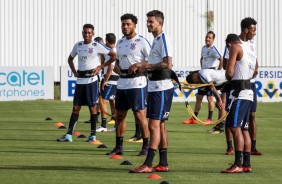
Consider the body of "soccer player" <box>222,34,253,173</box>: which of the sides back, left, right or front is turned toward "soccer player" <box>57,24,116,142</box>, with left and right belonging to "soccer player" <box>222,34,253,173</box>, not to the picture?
front

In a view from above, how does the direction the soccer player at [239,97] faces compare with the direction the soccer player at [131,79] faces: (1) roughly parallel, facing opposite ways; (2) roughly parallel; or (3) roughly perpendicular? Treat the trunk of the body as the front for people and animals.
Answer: roughly perpendicular

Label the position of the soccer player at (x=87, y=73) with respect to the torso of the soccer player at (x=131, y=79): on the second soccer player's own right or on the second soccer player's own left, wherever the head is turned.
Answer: on the second soccer player's own right

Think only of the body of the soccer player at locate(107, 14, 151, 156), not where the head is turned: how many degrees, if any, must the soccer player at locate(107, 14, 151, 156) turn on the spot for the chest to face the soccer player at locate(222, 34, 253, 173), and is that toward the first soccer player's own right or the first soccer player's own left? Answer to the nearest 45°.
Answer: approximately 90° to the first soccer player's own left

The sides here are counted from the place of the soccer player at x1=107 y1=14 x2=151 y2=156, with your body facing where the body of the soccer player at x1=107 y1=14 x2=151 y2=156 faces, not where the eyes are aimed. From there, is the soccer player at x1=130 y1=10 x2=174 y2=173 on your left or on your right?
on your left

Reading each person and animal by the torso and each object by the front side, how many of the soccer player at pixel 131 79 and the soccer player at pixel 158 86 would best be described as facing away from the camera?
0
